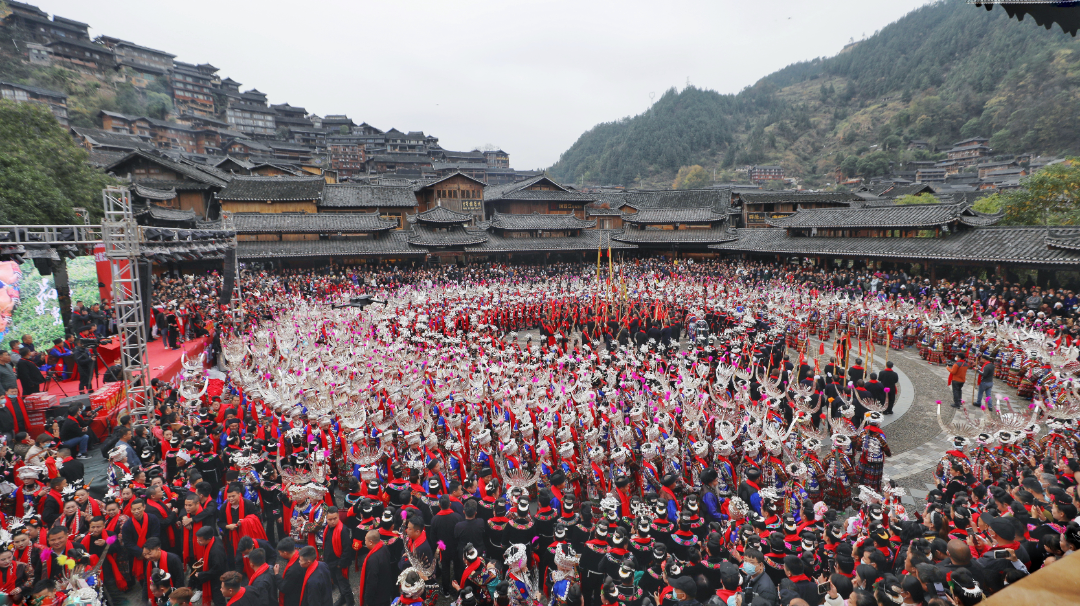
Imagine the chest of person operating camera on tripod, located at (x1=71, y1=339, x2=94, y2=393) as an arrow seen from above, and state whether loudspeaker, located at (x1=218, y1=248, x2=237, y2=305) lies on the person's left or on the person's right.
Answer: on the person's left

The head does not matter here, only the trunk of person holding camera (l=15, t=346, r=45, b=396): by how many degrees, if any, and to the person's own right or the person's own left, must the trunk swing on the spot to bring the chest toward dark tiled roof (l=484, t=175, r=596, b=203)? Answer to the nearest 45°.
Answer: approximately 45° to the person's own left

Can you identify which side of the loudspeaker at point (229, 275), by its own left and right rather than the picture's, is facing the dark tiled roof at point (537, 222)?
left

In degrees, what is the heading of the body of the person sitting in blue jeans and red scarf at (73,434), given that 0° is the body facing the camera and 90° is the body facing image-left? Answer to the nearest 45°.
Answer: approximately 270°

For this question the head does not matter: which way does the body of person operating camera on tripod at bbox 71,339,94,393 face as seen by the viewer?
to the viewer's right

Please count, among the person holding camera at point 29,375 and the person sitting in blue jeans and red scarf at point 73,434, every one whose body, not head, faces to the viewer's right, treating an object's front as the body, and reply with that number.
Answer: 2

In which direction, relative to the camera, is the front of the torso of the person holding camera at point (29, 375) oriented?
to the viewer's right
